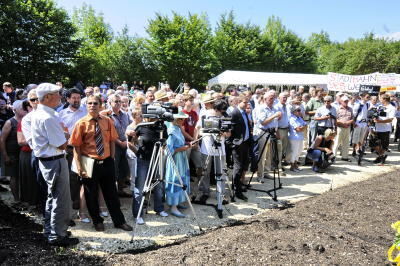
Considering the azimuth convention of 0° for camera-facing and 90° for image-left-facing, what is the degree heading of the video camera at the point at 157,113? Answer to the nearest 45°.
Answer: approximately 270°

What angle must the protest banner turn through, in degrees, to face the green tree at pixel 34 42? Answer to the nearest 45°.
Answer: approximately 90° to its right

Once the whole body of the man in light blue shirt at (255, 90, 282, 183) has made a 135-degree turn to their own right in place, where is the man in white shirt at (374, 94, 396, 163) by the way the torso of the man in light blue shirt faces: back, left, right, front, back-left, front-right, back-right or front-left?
back-right

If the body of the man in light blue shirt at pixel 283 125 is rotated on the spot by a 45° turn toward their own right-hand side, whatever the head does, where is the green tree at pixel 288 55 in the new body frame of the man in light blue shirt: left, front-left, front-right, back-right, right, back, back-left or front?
back

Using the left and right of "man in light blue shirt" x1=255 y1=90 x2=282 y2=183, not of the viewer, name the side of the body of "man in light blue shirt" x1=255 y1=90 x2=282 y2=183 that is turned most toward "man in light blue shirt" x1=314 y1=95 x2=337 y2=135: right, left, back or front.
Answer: left

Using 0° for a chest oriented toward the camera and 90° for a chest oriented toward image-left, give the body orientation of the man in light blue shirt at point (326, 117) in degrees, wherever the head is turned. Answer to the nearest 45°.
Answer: approximately 0°

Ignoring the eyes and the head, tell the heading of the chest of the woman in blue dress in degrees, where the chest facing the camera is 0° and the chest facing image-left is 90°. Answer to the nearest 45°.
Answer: approximately 270°

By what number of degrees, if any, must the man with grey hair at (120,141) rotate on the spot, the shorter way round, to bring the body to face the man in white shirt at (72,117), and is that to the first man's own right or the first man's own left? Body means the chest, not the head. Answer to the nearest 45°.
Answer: approximately 90° to the first man's own right

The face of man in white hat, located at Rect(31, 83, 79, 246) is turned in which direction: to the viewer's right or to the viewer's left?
to the viewer's right
